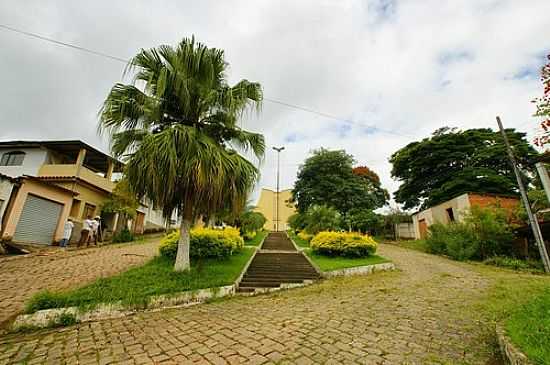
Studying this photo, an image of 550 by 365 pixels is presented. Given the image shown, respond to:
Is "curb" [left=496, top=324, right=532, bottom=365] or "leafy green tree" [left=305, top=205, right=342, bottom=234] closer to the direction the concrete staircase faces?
the curb

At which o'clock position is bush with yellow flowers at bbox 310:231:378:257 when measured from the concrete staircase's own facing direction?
The bush with yellow flowers is roughly at 8 o'clock from the concrete staircase.

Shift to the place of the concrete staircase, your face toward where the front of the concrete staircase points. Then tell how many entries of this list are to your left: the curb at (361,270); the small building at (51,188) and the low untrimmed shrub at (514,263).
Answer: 2

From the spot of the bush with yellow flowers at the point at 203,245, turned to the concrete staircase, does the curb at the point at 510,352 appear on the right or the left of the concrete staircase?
right

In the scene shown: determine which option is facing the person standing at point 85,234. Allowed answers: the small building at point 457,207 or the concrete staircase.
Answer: the small building

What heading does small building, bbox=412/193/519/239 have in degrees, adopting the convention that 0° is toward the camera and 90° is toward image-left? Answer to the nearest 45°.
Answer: approximately 45°

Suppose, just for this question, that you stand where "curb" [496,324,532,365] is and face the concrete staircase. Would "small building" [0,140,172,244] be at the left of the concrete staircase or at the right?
left

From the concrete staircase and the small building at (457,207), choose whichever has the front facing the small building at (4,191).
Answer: the small building at (457,207)

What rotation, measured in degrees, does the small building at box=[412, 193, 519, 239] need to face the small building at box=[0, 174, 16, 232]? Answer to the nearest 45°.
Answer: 0° — it already faces it

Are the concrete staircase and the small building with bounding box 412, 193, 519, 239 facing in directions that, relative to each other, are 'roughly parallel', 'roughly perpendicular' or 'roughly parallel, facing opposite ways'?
roughly perpendicular

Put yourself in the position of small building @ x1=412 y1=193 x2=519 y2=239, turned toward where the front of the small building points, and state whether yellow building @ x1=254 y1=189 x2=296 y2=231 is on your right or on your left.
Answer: on your right

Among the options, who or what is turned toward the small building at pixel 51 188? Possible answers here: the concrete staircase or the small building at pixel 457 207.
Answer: the small building at pixel 457 207
